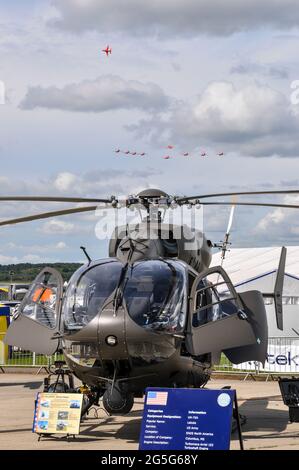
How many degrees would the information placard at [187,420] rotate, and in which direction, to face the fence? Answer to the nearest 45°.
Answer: approximately 180°

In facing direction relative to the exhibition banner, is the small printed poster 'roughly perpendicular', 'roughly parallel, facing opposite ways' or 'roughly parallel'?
roughly parallel

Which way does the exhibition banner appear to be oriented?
toward the camera

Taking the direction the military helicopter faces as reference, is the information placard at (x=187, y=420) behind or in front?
in front

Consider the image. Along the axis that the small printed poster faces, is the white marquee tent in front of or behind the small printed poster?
behind

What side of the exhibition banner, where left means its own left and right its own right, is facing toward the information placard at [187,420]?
front

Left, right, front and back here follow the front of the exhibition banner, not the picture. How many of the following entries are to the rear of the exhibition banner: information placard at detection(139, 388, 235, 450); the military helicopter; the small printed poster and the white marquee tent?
1

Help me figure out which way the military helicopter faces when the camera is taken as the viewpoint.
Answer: facing the viewer

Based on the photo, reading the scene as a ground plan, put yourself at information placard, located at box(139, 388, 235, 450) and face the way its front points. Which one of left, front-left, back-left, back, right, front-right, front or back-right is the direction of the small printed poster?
back-right

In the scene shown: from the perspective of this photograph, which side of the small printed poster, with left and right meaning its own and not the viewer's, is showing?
front

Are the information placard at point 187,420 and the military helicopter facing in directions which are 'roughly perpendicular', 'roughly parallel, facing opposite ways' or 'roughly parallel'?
roughly parallel

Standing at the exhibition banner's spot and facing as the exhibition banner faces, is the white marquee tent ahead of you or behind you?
behind
